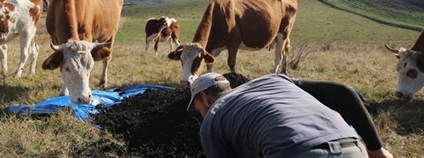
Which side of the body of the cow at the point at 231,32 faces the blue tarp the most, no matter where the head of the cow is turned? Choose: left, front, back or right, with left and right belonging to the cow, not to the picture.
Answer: front

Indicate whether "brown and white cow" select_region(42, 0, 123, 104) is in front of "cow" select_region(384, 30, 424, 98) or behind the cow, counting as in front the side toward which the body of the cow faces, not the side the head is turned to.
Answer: in front

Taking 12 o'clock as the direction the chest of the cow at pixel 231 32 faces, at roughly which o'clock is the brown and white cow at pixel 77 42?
The brown and white cow is roughly at 12 o'clock from the cow.

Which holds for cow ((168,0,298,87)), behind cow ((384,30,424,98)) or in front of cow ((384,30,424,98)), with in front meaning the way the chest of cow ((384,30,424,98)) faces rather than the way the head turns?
in front

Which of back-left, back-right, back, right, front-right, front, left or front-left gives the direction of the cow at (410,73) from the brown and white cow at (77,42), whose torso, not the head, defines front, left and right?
left

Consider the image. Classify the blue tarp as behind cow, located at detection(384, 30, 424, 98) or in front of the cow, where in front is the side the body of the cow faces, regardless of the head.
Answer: in front

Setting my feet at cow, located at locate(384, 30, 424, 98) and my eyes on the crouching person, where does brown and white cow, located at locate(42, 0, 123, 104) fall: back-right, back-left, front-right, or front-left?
front-right

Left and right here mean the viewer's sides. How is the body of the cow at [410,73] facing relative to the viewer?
facing the viewer and to the left of the viewer

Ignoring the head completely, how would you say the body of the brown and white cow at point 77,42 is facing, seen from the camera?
toward the camera

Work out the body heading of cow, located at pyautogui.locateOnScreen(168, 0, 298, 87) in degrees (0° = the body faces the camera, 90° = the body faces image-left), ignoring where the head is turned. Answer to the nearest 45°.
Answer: approximately 45°

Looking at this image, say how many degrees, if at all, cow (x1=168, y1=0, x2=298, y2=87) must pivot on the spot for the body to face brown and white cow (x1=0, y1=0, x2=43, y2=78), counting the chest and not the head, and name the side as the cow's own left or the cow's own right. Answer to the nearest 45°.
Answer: approximately 45° to the cow's own right

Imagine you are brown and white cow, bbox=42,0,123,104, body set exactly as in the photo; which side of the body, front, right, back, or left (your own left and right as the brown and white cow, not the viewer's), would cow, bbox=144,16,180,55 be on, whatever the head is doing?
back
